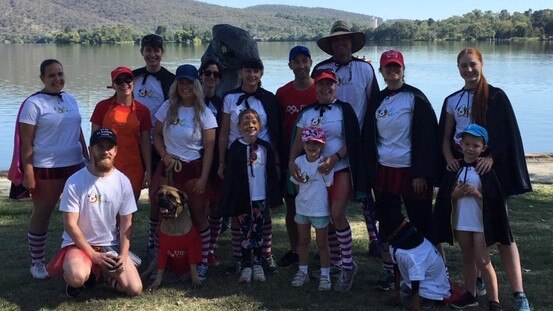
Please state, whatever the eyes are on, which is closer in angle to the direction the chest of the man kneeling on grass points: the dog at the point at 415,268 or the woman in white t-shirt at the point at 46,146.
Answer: the dog

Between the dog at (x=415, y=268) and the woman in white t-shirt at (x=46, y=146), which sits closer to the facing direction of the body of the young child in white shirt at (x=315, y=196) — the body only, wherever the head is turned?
the dog

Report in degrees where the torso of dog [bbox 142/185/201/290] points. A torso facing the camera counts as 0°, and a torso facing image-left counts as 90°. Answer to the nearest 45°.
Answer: approximately 0°

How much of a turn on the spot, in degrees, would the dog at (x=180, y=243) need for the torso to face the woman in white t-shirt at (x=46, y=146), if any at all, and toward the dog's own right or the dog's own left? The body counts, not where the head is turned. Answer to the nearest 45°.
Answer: approximately 135° to the dog's own right

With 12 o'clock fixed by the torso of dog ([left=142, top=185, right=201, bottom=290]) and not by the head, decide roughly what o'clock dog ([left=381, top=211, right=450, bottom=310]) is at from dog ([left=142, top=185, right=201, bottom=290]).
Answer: dog ([left=381, top=211, right=450, bottom=310]) is roughly at 10 o'clock from dog ([left=142, top=185, right=201, bottom=290]).

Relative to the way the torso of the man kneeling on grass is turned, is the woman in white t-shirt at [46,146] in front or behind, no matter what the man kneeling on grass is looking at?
behind

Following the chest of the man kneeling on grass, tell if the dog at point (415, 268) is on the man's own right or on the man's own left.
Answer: on the man's own left

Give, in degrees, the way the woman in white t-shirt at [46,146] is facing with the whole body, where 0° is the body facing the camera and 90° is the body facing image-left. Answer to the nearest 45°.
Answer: approximately 315°

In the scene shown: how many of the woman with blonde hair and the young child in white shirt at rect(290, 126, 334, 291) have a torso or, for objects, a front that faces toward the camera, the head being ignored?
2
